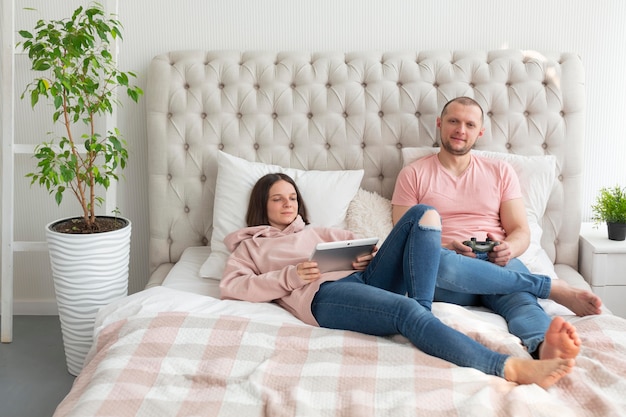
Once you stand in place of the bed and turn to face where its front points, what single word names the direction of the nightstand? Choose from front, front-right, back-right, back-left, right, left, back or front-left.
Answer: left

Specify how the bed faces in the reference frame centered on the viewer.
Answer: facing the viewer

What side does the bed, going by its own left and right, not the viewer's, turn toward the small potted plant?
left

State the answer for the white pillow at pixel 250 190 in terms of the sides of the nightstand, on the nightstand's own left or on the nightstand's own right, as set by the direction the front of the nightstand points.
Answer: on the nightstand's own right

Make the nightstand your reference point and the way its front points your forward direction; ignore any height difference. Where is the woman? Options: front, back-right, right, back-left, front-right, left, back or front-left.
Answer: front-right

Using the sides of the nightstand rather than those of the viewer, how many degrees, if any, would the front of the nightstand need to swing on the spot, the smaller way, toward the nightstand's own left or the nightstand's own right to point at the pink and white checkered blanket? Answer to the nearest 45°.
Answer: approximately 45° to the nightstand's own right

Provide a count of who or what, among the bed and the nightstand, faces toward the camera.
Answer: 2

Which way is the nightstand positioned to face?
toward the camera

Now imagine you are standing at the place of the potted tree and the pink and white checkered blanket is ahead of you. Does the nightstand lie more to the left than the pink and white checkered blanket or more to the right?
left

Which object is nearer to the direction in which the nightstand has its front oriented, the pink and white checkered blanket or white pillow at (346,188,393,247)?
the pink and white checkered blanket

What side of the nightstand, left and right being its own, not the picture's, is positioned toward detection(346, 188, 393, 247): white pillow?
right
